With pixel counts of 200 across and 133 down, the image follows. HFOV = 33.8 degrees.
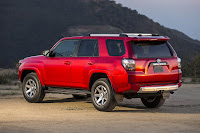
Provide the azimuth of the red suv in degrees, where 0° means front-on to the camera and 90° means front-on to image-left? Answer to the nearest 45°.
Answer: approximately 135°
